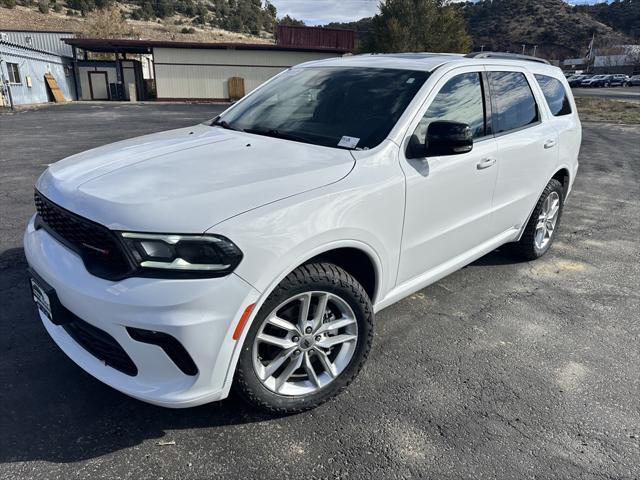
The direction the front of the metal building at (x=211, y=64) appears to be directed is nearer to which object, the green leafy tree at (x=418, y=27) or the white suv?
the white suv

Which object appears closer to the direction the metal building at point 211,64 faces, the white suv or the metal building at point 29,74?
the white suv

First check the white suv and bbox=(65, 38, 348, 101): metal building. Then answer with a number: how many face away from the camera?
0

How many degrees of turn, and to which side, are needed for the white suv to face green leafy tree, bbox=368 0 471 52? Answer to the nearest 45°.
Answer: approximately 135° to its right

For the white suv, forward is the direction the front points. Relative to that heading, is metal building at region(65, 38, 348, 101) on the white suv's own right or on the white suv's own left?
on the white suv's own right

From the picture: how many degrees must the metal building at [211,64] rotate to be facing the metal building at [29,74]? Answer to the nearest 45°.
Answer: approximately 90° to its right

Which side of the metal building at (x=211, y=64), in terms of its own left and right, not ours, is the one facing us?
front

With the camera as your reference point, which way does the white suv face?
facing the viewer and to the left of the viewer

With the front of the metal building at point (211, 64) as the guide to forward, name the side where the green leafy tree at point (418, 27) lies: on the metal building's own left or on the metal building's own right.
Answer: on the metal building's own left

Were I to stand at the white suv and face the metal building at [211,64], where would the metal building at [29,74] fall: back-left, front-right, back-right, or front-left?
front-left

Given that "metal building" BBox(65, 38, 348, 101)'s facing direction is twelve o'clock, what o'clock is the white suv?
The white suv is roughly at 12 o'clock from the metal building.

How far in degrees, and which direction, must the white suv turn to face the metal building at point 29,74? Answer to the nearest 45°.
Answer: approximately 90° to its right
